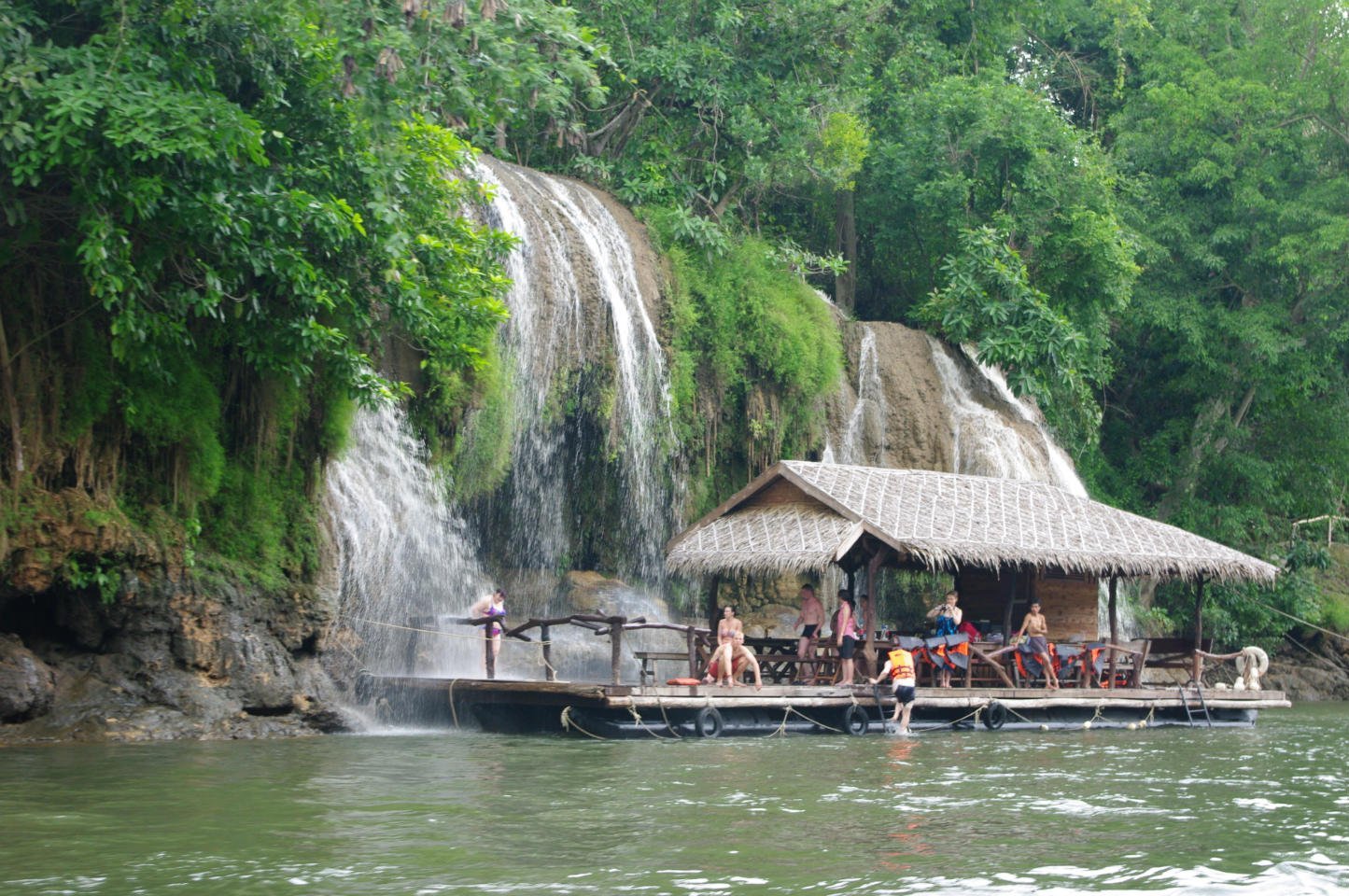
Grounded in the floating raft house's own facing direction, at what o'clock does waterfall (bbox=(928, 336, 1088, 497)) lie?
The waterfall is roughly at 7 o'clock from the floating raft house.

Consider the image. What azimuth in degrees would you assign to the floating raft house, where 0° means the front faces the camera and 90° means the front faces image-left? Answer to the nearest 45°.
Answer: approximately 45°

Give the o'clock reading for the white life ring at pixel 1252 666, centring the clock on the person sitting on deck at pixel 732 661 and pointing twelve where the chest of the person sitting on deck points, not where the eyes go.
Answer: The white life ring is roughly at 8 o'clock from the person sitting on deck.

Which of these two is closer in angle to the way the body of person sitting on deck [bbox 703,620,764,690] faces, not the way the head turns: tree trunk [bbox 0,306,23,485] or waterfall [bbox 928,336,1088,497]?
the tree trunk

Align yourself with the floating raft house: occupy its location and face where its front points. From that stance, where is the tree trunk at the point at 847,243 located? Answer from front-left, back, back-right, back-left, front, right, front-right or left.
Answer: back-right

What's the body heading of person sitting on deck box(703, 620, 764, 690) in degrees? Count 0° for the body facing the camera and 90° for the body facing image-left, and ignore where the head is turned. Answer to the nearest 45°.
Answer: approximately 0°

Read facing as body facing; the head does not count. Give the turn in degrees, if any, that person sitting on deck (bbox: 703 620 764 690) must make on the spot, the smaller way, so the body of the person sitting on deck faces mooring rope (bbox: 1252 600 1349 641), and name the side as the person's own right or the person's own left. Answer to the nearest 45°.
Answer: approximately 135° to the person's own left

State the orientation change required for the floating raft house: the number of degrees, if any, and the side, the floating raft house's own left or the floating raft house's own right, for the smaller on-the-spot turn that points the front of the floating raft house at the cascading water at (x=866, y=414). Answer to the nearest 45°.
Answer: approximately 135° to the floating raft house's own right

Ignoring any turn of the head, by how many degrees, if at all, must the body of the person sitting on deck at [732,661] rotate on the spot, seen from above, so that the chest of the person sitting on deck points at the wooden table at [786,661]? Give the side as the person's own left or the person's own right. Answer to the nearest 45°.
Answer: approximately 180°

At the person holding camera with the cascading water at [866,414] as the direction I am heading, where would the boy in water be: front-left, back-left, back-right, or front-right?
back-left
